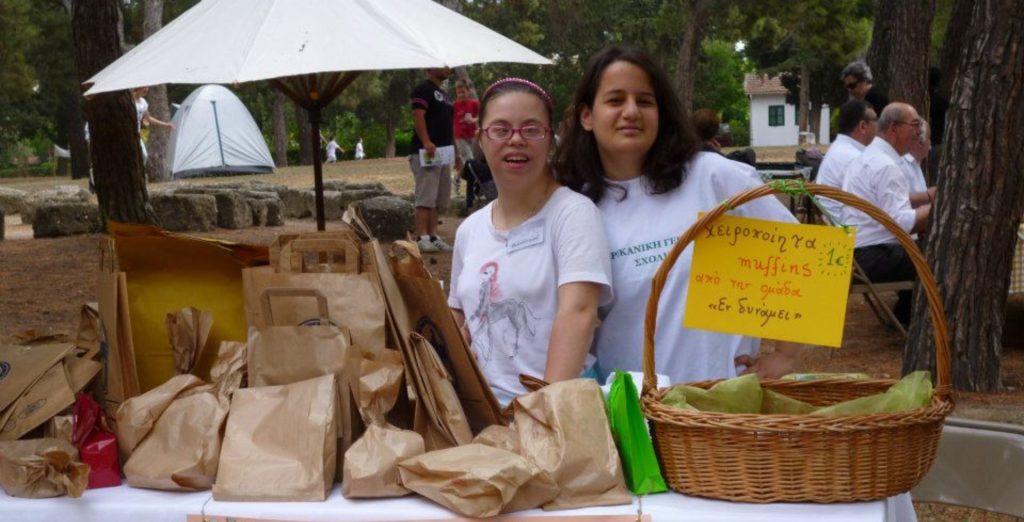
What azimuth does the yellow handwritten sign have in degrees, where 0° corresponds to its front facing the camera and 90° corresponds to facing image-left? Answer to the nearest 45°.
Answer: approximately 0°

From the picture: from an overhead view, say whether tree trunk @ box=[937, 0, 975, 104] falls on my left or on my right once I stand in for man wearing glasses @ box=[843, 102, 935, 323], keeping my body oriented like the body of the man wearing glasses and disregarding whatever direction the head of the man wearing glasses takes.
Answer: on my left

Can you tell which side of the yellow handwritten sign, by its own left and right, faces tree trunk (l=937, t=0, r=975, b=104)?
back

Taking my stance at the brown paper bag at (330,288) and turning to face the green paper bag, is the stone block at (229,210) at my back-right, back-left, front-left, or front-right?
back-left

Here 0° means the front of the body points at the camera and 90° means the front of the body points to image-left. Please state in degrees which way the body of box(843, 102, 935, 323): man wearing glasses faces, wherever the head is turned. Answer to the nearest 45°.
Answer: approximately 270°

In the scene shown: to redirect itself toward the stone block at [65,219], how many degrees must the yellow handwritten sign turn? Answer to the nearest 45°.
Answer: approximately 135° to its right

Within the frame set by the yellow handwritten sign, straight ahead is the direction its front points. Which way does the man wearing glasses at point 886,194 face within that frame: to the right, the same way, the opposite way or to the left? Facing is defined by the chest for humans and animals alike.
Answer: to the left
